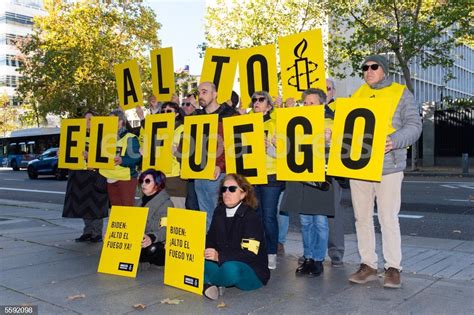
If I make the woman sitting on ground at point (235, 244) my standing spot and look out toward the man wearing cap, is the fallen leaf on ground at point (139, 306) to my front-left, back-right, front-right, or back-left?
back-right

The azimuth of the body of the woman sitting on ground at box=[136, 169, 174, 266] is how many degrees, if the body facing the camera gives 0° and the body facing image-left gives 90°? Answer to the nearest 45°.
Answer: approximately 45°

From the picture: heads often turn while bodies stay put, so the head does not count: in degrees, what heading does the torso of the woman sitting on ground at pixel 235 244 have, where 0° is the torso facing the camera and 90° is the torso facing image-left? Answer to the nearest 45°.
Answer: approximately 45°

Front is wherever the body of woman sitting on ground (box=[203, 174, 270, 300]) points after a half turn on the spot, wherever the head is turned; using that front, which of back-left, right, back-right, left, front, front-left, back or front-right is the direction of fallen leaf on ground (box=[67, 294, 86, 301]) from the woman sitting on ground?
back-left

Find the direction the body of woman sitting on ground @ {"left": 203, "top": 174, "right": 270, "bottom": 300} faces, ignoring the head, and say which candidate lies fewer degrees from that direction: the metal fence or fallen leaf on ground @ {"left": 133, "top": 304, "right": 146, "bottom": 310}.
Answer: the fallen leaf on ground

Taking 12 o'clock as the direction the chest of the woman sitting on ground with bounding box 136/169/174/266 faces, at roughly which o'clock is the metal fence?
The metal fence is roughly at 6 o'clock from the woman sitting on ground.

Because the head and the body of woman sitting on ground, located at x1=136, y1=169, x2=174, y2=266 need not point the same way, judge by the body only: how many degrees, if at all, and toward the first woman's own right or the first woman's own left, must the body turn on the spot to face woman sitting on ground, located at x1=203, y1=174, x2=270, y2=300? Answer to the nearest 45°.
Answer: approximately 90° to the first woman's own left

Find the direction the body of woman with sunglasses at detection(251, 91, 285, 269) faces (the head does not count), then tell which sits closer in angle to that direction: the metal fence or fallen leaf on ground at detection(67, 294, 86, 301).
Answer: the fallen leaf on ground
